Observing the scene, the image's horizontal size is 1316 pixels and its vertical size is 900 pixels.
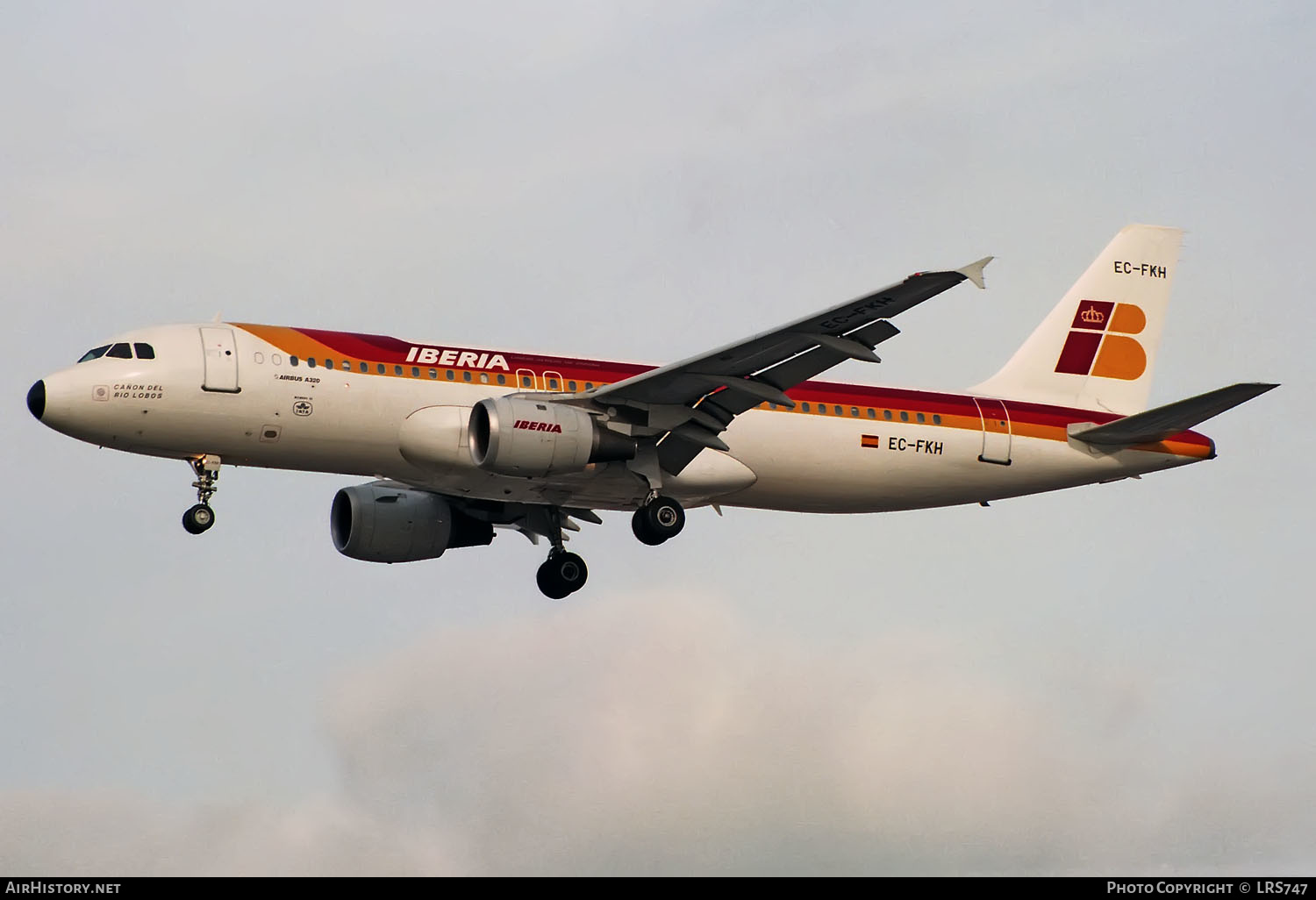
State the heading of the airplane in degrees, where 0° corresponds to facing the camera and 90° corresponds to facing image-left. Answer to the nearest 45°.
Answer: approximately 90°
